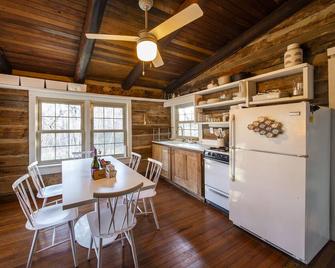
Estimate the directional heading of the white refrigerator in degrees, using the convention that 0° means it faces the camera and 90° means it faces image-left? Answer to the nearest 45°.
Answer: approximately 45°

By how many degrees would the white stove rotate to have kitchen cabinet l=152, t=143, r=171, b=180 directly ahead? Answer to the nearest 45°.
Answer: approximately 90° to its right

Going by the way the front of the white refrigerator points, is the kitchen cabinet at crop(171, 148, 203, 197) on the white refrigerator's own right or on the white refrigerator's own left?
on the white refrigerator's own right

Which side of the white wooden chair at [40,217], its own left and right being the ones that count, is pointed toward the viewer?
right

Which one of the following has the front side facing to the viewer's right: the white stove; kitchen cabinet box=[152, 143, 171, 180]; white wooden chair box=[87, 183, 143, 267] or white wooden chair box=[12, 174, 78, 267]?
white wooden chair box=[12, 174, 78, 267]

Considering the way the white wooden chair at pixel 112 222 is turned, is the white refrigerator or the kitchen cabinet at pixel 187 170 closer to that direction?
the kitchen cabinet

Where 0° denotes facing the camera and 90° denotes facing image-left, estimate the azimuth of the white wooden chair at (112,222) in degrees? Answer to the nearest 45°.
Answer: approximately 135°

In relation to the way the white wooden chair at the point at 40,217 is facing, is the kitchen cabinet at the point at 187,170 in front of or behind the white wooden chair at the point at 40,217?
in front

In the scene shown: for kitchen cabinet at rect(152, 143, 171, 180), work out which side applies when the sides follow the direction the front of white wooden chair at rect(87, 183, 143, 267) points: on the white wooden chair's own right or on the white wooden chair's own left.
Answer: on the white wooden chair's own right

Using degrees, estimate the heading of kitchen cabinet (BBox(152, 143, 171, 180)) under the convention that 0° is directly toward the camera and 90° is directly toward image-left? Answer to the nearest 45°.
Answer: approximately 45°

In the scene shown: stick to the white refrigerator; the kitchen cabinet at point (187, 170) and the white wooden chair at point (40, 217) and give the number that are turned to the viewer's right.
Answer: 1
